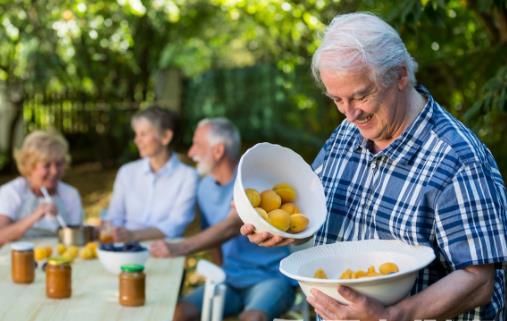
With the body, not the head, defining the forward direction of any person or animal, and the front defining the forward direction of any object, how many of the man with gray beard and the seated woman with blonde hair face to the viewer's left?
1

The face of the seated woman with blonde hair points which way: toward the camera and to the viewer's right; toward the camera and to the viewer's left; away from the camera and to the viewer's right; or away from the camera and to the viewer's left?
toward the camera and to the viewer's right

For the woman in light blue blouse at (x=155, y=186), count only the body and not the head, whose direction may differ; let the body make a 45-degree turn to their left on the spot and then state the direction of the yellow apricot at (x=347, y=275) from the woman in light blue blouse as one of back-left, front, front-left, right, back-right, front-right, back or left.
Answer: front

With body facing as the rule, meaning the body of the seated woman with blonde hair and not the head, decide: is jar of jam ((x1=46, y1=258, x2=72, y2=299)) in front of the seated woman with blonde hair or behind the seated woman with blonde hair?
in front

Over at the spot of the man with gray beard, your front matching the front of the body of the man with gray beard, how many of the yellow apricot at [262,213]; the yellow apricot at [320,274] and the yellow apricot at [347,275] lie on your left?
3

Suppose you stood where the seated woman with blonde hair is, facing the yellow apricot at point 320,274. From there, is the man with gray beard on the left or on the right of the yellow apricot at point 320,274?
left

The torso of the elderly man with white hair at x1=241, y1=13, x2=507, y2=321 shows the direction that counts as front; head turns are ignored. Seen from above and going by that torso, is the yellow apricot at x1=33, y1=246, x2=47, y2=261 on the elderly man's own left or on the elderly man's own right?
on the elderly man's own right

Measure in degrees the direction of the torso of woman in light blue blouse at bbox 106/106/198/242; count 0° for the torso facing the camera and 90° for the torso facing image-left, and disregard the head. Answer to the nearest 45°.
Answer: approximately 45°

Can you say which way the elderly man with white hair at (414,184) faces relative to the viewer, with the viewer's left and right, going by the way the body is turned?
facing the viewer and to the left of the viewer

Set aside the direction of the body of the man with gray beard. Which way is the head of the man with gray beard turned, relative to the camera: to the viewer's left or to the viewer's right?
to the viewer's left

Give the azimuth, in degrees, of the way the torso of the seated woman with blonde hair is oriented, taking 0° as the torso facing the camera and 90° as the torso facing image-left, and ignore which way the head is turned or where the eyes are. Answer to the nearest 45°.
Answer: approximately 315°

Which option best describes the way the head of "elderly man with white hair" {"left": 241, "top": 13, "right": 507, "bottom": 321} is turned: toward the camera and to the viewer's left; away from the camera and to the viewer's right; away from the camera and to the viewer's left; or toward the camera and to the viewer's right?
toward the camera and to the viewer's left

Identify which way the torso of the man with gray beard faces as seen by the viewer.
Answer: to the viewer's left

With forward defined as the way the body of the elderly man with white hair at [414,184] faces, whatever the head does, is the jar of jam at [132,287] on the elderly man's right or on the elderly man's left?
on the elderly man's right
